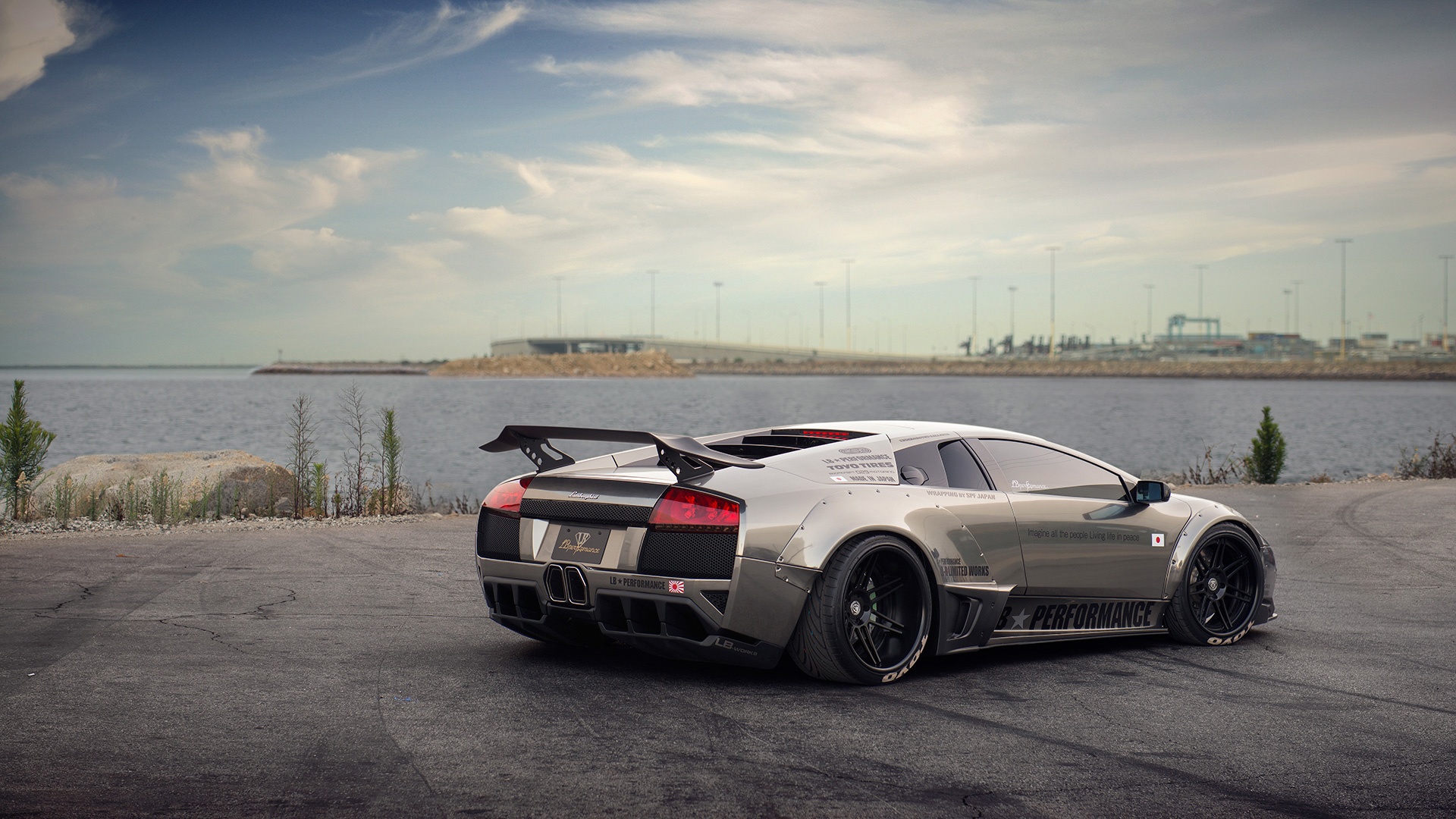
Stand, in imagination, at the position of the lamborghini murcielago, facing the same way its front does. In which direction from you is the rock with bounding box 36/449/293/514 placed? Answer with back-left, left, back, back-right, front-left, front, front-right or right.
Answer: left

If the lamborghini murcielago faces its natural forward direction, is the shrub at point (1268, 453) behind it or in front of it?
in front

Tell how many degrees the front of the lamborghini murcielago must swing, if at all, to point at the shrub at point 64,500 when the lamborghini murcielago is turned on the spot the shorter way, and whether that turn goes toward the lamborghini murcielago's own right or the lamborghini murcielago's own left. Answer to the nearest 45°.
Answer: approximately 90° to the lamborghini murcielago's own left

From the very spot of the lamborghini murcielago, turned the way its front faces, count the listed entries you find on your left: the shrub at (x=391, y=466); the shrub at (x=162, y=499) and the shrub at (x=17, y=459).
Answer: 3

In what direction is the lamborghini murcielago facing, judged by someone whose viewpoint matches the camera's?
facing away from the viewer and to the right of the viewer

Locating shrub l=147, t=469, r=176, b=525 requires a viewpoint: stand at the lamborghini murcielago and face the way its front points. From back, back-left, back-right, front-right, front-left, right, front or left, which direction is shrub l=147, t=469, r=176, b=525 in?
left

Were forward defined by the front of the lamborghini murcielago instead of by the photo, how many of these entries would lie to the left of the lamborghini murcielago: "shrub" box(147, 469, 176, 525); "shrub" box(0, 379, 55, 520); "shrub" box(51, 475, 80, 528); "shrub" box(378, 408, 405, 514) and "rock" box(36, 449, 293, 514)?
5

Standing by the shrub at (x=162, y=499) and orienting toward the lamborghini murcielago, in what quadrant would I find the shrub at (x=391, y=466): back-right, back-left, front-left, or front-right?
front-left

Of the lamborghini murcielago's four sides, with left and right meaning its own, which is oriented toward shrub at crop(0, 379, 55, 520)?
left

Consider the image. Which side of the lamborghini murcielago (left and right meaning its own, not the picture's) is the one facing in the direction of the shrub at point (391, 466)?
left
